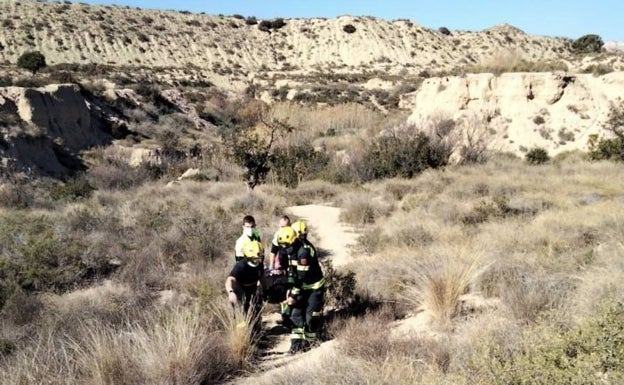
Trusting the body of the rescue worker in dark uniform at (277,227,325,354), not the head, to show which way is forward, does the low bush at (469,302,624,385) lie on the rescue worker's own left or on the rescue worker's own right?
on the rescue worker's own left

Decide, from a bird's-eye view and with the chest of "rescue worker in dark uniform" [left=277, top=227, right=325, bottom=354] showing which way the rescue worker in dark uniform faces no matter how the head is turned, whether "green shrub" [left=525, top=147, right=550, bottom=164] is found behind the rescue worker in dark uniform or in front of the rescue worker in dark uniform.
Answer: behind

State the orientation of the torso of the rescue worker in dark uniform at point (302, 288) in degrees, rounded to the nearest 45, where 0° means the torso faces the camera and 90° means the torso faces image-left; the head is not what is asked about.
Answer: approximately 45°

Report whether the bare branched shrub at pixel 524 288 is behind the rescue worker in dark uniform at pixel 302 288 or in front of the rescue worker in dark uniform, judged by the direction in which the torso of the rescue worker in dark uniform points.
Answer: behind

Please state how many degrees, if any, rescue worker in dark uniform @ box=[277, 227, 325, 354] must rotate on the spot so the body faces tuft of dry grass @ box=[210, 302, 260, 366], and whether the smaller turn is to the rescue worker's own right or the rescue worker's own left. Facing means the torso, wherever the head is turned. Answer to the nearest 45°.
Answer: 0° — they already face it

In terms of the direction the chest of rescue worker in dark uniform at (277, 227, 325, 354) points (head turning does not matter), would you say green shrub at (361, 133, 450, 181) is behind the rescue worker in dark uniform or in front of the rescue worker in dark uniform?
behind

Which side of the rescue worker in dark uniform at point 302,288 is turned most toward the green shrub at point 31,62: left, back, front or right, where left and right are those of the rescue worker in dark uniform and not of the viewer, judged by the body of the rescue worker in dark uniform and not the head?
right

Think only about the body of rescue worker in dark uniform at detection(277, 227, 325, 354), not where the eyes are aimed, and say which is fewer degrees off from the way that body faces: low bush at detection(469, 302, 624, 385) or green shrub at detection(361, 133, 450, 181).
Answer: the low bush

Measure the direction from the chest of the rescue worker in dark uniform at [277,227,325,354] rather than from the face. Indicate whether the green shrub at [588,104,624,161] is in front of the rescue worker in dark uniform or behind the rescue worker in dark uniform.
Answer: behind
